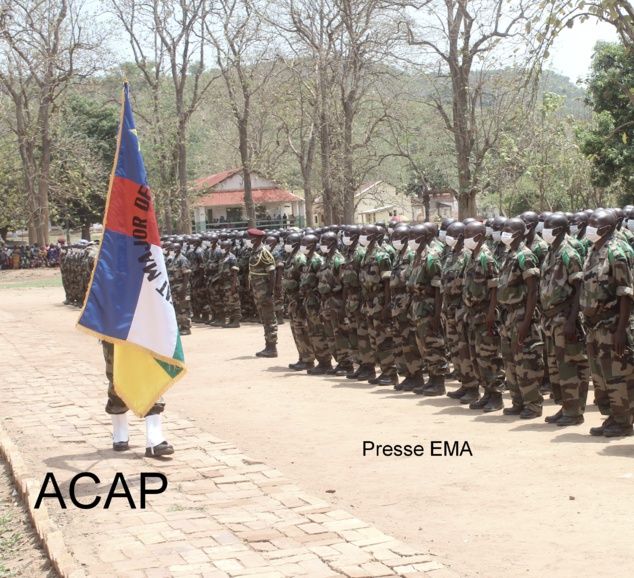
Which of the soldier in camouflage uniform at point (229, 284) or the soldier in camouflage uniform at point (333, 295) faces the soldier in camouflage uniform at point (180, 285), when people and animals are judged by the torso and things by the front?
the soldier in camouflage uniform at point (229, 284)

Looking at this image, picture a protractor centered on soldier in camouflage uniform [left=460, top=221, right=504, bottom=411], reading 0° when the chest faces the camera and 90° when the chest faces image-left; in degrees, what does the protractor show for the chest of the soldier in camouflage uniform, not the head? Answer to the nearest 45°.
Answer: approximately 45°

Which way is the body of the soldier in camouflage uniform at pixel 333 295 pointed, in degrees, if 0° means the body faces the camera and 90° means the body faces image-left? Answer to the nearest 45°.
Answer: approximately 45°

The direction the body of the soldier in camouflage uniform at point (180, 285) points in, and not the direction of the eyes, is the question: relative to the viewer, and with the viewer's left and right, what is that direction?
facing the viewer and to the left of the viewer

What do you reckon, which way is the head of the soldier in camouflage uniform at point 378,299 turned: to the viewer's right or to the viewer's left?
to the viewer's left

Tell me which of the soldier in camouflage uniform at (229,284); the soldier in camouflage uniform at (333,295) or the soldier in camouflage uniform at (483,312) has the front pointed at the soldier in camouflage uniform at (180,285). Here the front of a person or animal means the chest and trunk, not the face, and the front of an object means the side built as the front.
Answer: the soldier in camouflage uniform at (229,284)

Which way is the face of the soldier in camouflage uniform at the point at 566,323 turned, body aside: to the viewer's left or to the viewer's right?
to the viewer's left
